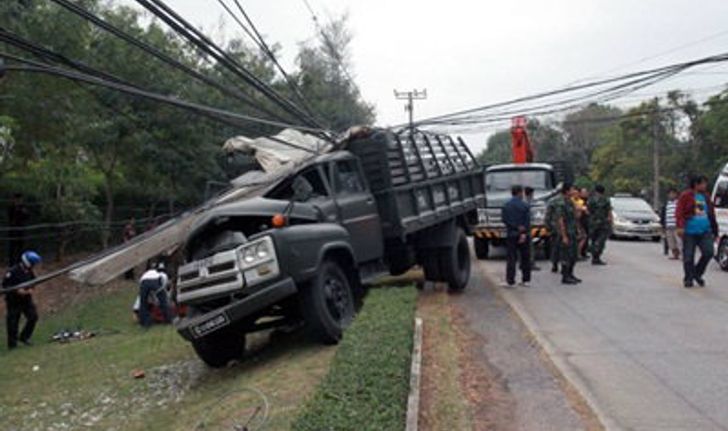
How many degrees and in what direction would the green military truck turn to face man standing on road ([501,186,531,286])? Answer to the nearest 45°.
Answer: approximately 180°

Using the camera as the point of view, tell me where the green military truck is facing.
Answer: facing the viewer and to the left of the viewer

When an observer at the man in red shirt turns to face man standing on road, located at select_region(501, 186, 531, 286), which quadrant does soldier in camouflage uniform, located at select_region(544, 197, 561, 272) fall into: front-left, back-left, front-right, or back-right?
front-right

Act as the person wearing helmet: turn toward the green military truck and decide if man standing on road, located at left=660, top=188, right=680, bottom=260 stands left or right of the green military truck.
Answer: left

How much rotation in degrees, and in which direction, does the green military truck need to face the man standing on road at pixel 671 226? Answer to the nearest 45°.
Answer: approximately 180°

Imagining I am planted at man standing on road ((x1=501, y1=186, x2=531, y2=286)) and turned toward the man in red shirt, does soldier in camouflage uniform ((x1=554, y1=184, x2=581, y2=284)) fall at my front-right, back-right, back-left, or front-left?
front-left
